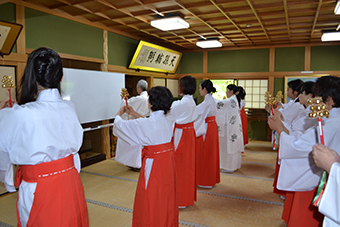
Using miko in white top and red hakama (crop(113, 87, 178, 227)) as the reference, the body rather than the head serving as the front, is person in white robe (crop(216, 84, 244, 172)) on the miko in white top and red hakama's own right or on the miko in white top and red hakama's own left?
on the miko in white top and red hakama's own right

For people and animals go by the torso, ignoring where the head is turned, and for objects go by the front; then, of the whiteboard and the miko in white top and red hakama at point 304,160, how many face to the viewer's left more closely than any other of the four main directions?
1

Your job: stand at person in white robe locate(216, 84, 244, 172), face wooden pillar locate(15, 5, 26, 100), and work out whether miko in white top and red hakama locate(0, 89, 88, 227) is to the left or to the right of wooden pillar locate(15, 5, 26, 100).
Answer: left

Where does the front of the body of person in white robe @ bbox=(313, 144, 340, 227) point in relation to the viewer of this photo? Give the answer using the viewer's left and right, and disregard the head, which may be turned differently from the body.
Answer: facing to the left of the viewer

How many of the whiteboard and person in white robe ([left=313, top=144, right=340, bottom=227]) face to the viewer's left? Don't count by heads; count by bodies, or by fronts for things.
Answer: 1

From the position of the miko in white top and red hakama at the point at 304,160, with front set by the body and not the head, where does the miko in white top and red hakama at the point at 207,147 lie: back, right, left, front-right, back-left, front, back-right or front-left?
front-right

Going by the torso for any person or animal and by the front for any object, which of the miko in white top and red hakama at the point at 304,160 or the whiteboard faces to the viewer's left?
the miko in white top and red hakama

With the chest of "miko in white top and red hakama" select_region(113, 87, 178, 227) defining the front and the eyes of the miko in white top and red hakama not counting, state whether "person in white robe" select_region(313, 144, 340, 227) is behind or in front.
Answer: behind

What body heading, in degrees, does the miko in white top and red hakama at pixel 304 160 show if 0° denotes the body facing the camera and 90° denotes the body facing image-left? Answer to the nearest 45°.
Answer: approximately 90°

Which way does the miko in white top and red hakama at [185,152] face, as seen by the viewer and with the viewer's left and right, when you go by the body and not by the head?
facing away from the viewer and to the left of the viewer

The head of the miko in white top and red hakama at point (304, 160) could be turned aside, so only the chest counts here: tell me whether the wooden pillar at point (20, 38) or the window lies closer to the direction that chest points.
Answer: the wooden pillar
